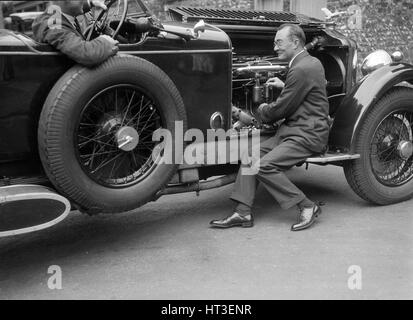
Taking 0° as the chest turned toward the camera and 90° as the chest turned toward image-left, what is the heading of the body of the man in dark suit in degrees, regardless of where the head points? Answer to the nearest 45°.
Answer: approximately 90°

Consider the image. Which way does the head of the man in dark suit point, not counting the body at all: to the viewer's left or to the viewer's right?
to the viewer's left
